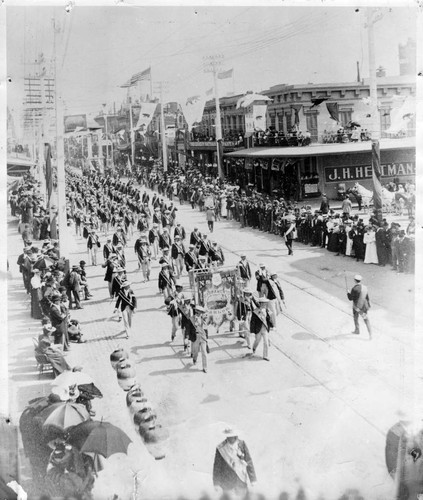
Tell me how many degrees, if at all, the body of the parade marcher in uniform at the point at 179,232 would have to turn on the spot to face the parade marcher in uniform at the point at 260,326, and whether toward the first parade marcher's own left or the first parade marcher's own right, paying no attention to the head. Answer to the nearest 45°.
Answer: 0° — they already face them

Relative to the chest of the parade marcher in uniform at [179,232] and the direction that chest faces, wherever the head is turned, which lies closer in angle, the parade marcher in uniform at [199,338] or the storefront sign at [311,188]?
the parade marcher in uniform

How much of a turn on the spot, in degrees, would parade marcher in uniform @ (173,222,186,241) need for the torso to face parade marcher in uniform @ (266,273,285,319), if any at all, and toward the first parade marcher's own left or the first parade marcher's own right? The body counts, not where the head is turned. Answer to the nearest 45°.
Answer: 0° — they already face them

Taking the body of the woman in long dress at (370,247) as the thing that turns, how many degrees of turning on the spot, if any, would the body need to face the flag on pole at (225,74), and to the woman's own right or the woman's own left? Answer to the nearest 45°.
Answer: approximately 90° to the woman's own right

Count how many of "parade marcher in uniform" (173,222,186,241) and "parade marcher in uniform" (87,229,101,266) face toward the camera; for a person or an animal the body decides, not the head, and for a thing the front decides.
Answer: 2

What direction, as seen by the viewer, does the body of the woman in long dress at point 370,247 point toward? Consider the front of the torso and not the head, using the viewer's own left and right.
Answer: facing the viewer and to the left of the viewer

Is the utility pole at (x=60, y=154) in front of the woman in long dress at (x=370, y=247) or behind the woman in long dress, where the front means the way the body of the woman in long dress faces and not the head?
in front

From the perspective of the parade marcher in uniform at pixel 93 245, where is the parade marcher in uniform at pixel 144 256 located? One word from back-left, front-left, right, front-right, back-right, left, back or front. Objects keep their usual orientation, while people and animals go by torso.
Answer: front-left

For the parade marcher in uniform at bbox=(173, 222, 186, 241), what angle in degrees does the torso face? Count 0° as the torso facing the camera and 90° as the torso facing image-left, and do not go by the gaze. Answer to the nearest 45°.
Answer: approximately 0°

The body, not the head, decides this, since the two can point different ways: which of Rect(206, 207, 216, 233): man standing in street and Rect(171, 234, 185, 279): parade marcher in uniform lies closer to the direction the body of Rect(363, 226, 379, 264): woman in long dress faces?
the parade marcher in uniform

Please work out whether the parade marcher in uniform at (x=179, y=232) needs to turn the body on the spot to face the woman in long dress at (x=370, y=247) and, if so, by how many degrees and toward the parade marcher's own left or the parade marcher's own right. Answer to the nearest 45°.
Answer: approximately 45° to the parade marcher's own left
